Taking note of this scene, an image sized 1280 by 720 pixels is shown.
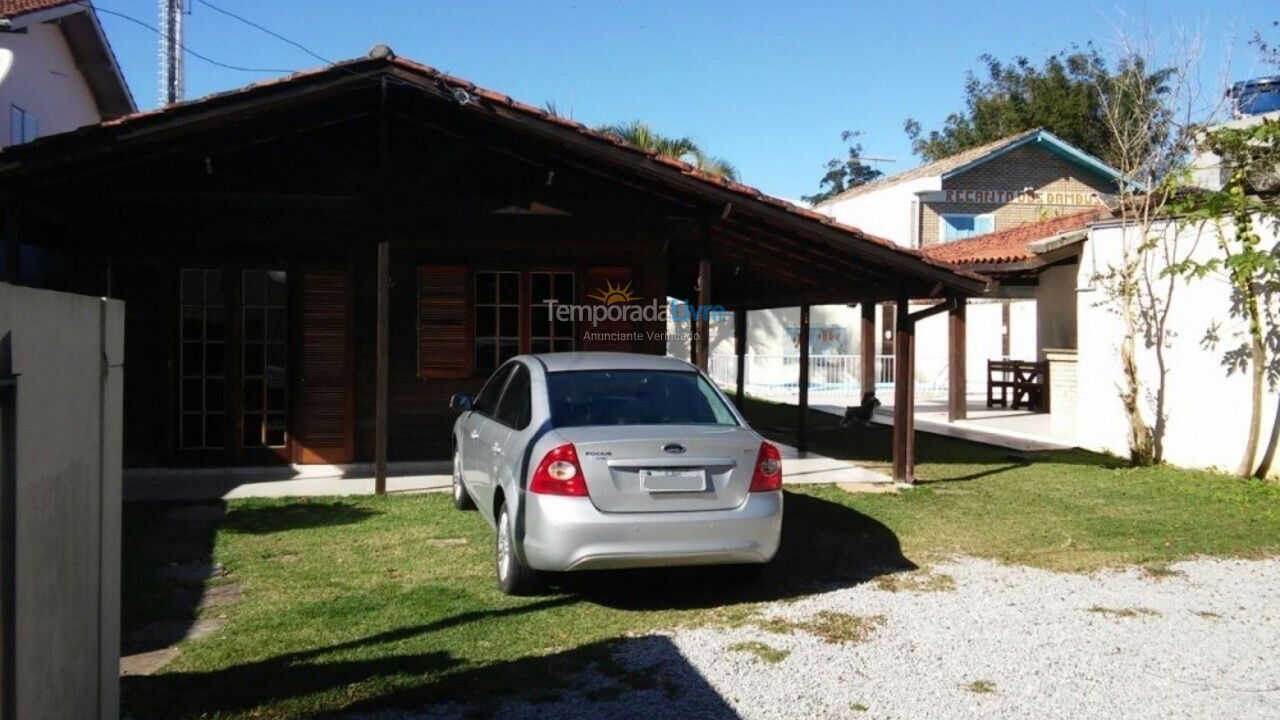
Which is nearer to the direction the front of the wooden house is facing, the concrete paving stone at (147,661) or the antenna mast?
the concrete paving stone

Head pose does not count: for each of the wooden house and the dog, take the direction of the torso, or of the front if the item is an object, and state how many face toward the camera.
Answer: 1

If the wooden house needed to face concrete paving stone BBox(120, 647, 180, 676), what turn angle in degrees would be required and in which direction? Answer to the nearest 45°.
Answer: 0° — it already faces it

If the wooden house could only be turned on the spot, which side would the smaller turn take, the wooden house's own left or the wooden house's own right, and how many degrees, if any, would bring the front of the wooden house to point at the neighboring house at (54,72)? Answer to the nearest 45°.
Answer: approximately 135° to the wooden house's own right

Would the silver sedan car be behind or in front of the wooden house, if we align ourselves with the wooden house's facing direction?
in front

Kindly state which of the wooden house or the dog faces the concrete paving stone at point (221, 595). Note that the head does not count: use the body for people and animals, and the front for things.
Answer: the wooden house
